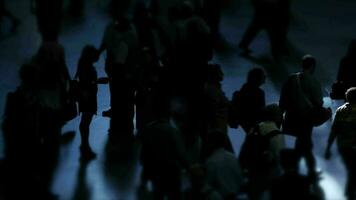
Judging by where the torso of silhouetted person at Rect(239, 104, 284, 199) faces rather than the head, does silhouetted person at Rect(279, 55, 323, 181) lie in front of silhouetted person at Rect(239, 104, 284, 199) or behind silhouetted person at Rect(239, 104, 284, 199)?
in front

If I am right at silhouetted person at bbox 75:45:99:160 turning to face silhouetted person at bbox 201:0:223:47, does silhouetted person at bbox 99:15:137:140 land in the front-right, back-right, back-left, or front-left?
front-right

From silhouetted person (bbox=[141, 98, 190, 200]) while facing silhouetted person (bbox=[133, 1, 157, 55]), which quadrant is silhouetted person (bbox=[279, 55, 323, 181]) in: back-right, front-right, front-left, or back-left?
front-right

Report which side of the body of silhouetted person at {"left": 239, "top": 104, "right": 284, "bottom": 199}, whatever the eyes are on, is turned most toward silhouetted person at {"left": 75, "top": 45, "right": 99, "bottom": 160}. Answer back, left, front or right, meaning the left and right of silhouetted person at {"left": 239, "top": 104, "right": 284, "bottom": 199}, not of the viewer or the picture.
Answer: left

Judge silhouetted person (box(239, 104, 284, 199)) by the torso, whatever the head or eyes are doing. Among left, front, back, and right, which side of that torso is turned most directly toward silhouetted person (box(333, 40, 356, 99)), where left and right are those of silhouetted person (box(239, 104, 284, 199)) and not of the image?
front

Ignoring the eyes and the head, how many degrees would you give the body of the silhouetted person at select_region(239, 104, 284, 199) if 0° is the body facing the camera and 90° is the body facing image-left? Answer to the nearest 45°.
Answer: approximately 225°

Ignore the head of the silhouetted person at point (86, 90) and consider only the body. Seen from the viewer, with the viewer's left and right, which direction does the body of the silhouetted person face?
facing to the right of the viewer

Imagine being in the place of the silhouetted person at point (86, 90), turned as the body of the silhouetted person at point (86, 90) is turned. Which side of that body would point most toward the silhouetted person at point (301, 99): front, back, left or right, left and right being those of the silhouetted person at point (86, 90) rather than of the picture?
front

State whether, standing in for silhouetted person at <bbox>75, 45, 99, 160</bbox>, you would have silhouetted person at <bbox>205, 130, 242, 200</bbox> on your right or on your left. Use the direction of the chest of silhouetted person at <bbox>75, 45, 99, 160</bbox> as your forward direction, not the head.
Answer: on your right

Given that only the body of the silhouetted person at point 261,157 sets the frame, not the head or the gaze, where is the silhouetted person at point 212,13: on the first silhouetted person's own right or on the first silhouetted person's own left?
on the first silhouetted person's own left

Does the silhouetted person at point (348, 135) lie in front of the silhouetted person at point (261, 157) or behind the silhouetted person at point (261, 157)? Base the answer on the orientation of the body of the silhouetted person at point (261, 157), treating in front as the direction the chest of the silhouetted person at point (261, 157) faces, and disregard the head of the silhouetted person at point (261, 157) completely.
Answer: in front

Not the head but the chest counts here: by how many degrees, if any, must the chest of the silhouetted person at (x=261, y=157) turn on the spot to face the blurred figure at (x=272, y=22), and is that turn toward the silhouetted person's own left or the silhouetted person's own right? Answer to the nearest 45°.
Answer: approximately 45° to the silhouetted person's own left
